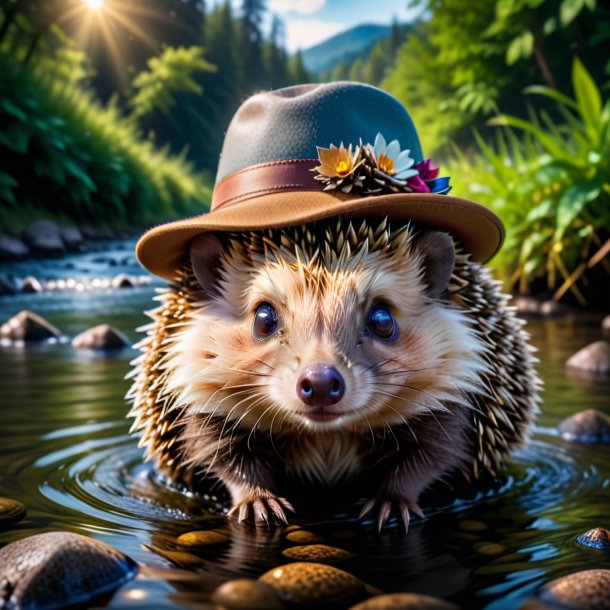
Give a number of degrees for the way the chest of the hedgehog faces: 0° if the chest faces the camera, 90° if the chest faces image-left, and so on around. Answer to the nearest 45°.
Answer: approximately 0°

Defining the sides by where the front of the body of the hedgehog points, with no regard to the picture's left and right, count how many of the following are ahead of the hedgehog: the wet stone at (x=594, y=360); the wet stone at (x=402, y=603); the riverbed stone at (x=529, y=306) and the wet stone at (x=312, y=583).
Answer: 2

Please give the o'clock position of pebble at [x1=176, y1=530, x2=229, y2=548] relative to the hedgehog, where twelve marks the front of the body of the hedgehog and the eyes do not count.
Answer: The pebble is roughly at 2 o'clock from the hedgehog.

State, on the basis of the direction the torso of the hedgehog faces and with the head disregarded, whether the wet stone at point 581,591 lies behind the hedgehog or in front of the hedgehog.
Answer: in front

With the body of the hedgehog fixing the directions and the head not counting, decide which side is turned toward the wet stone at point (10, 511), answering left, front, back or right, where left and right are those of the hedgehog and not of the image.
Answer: right

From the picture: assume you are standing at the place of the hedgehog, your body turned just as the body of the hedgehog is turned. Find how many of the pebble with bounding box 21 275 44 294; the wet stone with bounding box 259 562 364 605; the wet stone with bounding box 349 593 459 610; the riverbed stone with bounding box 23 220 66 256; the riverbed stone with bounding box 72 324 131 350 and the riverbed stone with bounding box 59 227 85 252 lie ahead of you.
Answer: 2

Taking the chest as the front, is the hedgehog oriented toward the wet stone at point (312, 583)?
yes

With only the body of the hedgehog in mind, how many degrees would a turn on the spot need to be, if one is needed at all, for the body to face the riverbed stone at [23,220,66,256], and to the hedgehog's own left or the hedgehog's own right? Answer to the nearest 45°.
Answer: approximately 135° to the hedgehog's own right

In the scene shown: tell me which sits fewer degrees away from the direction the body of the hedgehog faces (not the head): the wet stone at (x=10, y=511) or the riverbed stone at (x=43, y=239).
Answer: the wet stone

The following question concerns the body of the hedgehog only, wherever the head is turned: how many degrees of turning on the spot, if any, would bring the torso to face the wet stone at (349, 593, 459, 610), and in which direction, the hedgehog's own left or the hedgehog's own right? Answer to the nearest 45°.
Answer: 0° — it already faces it

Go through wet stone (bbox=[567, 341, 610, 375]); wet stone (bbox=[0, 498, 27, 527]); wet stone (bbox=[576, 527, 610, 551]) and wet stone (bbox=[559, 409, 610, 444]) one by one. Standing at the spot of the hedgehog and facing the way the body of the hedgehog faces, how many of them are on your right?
1

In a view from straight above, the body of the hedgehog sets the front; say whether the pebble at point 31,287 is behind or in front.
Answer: behind

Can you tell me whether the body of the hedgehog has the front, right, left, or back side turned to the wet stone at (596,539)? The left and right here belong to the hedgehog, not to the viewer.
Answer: left

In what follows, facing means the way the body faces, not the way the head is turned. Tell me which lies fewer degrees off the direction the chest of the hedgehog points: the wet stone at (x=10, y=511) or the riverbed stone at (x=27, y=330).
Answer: the wet stone

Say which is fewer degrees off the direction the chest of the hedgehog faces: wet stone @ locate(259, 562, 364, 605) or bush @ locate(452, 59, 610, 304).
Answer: the wet stone
